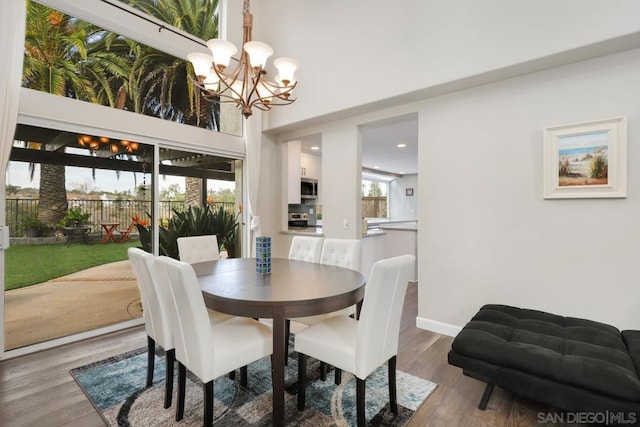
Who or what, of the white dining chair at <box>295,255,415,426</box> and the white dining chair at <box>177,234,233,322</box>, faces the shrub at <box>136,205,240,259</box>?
the white dining chair at <box>295,255,415,426</box>

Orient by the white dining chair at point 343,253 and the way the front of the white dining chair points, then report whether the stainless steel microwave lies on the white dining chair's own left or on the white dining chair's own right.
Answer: on the white dining chair's own right

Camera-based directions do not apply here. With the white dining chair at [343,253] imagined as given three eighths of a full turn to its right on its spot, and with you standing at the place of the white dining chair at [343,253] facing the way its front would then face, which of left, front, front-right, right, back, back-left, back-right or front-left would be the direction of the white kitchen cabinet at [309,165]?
front

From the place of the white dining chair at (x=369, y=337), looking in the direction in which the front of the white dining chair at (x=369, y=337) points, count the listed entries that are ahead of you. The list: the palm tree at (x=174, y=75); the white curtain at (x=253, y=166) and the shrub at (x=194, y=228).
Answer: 3

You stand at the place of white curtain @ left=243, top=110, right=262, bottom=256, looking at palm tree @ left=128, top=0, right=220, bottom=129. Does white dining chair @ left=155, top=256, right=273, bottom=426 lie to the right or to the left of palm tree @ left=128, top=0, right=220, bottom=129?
left

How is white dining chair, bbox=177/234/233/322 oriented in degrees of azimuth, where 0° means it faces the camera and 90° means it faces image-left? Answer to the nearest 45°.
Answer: approximately 315°

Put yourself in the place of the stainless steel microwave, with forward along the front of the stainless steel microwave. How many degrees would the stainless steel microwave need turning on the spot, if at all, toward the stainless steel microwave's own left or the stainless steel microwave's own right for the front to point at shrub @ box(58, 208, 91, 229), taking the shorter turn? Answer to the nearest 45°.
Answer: approximately 90° to the stainless steel microwave's own right

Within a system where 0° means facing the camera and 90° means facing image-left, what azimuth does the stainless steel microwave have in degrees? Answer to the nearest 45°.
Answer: approximately 315°

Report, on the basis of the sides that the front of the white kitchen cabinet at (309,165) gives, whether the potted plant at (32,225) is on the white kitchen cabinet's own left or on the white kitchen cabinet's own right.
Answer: on the white kitchen cabinet's own right
